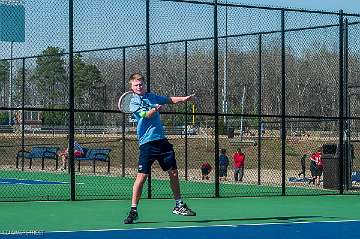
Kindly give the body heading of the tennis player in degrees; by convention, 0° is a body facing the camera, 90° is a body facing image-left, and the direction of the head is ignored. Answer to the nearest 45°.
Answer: approximately 0°

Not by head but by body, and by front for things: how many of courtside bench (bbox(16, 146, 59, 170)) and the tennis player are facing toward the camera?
2

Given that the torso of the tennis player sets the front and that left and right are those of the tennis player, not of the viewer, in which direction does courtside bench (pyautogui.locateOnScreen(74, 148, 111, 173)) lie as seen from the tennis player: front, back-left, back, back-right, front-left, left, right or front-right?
back

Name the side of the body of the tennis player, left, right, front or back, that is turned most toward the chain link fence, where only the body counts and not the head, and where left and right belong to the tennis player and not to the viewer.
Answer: back

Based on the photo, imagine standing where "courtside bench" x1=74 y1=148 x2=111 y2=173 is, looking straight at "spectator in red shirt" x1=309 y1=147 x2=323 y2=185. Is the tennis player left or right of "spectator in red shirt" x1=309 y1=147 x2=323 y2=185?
right

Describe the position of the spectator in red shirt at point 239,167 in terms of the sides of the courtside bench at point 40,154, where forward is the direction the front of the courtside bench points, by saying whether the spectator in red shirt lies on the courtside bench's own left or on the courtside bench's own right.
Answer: on the courtside bench's own left

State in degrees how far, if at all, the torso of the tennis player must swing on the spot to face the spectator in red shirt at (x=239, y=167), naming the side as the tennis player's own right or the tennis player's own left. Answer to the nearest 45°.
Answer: approximately 180°

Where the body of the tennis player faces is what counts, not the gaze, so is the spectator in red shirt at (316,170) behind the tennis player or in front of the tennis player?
behind

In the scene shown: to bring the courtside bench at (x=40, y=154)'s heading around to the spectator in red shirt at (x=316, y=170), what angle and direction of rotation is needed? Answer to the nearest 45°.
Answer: approximately 45° to its left
